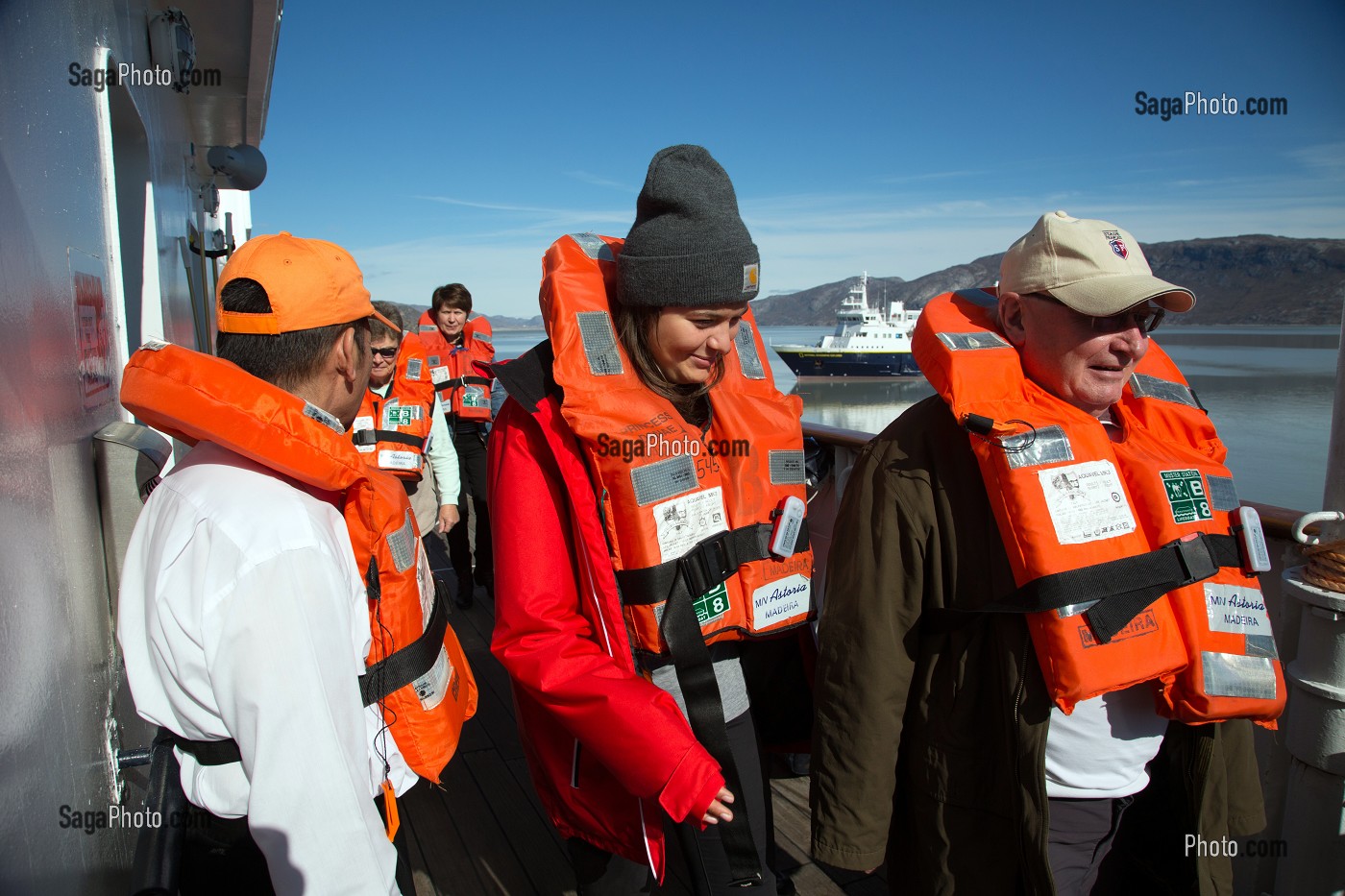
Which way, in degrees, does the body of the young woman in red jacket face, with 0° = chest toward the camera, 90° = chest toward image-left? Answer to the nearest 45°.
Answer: approximately 315°

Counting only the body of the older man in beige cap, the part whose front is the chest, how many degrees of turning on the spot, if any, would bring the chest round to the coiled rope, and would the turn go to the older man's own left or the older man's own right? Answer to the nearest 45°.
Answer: approximately 90° to the older man's own left

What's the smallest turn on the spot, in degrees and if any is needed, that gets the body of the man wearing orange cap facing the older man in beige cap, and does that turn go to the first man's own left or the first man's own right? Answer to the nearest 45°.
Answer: approximately 45° to the first man's own right

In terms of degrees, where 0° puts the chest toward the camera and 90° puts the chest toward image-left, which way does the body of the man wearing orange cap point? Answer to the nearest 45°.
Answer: approximately 225°

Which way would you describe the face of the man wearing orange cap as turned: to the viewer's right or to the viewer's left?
to the viewer's right

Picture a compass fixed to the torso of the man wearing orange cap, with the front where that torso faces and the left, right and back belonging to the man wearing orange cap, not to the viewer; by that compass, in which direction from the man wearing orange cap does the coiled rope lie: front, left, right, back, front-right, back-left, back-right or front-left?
front-right
